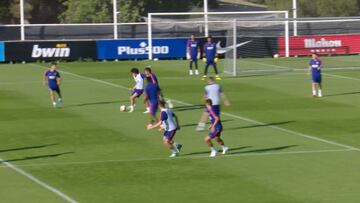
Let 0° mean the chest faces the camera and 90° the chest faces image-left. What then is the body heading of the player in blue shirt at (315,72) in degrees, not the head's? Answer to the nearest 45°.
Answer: approximately 0°

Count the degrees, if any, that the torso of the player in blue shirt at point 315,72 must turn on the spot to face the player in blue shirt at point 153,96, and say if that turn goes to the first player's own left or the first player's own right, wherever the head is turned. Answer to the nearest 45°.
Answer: approximately 45° to the first player's own right
